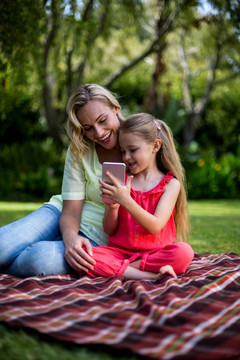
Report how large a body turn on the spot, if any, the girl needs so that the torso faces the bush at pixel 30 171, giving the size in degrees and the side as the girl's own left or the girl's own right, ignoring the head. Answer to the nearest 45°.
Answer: approximately 135° to the girl's own right

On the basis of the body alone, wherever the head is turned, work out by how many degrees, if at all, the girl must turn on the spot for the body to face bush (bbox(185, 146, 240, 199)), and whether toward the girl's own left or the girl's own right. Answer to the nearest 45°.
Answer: approximately 135° to the girl's own right

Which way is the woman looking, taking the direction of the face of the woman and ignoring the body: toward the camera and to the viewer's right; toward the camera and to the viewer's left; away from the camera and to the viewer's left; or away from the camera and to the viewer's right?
toward the camera and to the viewer's right

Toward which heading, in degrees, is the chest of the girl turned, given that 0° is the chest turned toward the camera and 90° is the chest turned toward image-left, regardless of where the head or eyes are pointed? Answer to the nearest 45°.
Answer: approximately 45°

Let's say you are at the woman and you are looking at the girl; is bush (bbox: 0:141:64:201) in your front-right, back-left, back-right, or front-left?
back-left
